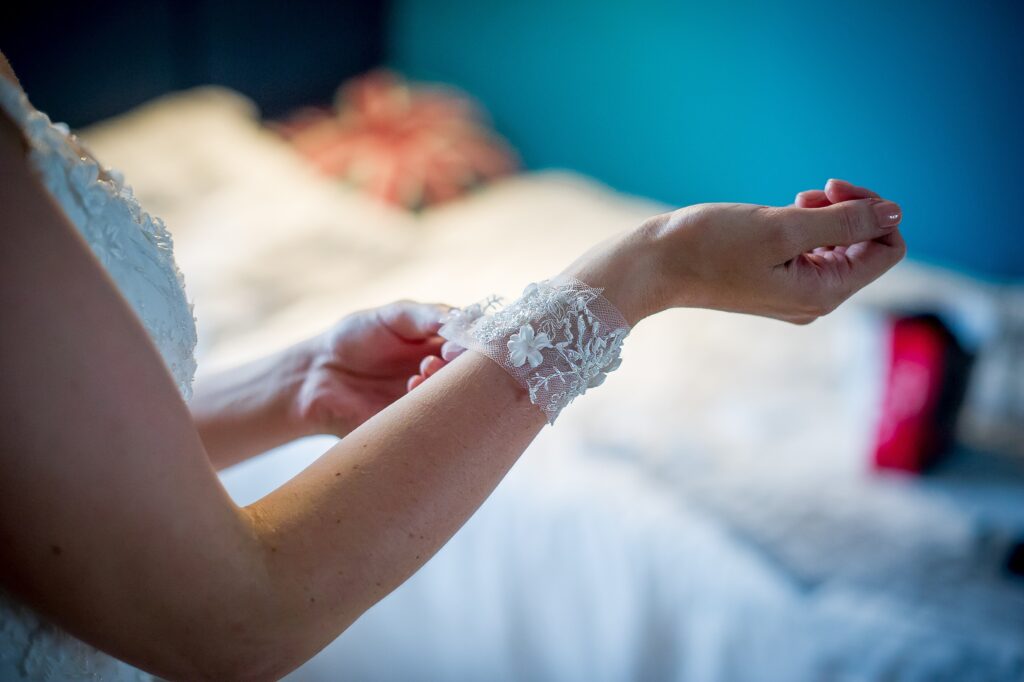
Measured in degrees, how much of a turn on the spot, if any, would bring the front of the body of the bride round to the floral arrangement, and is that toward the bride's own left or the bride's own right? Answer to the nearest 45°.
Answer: approximately 90° to the bride's own left

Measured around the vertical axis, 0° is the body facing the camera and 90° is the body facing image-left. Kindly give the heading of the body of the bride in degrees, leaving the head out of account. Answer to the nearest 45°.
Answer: approximately 270°
